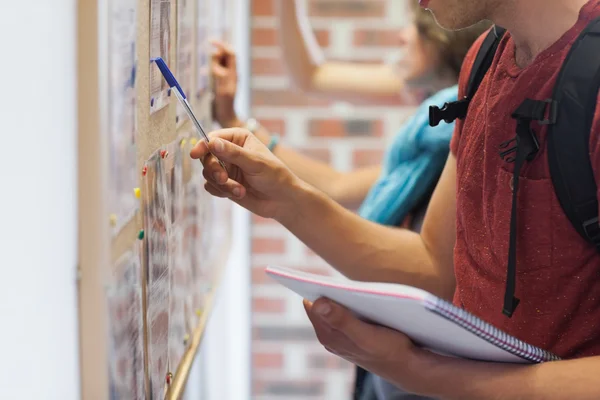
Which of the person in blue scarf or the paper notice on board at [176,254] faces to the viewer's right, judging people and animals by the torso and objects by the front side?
the paper notice on board

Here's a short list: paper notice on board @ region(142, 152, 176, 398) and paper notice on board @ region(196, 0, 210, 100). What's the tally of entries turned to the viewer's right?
2

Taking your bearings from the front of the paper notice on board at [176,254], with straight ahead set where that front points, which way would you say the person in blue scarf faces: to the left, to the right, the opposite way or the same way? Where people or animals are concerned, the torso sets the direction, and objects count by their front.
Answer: the opposite way

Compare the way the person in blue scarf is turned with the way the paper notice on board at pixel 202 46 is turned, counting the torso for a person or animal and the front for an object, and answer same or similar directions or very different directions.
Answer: very different directions

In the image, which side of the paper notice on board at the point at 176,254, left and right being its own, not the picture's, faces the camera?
right

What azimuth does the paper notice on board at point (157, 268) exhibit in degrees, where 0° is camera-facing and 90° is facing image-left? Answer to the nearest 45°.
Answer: approximately 270°

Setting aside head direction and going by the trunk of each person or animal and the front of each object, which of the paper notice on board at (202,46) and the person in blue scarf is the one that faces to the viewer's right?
the paper notice on board

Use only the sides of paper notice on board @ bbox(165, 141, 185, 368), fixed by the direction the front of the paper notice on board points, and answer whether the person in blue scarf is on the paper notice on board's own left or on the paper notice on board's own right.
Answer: on the paper notice on board's own left

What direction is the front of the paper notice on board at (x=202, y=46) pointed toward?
to the viewer's right

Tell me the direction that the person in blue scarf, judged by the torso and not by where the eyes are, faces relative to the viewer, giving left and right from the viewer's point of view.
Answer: facing to the left of the viewer
